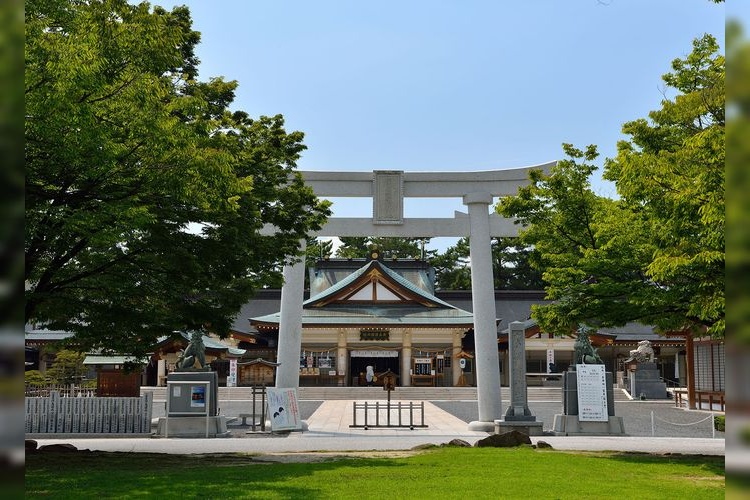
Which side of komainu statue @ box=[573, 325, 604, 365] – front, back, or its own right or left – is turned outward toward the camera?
left

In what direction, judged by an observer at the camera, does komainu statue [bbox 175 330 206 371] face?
facing to the right of the viewer

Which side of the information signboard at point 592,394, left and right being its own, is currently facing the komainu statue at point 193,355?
right

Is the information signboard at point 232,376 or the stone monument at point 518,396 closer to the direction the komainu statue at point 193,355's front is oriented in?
the stone monument

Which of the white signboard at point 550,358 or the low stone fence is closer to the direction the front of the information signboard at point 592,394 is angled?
the low stone fence

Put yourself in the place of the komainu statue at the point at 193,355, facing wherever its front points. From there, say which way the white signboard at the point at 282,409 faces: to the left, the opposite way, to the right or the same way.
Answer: to the right

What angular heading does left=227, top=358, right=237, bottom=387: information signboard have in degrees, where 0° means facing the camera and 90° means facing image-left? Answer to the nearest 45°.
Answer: approximately 0°

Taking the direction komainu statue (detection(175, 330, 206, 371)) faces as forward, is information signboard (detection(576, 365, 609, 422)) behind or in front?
in front
